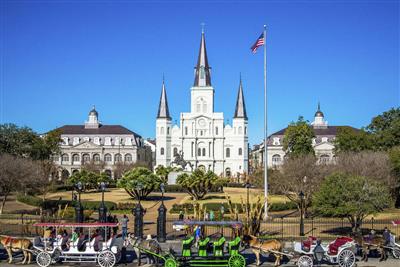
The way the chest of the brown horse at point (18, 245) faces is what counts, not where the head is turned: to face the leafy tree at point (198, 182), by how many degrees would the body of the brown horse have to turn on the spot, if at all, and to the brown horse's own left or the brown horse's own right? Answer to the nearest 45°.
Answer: approximately 135° to the brown horse's own right

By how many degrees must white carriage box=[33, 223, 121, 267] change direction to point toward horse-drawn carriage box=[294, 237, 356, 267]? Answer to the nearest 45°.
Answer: approximately 180°

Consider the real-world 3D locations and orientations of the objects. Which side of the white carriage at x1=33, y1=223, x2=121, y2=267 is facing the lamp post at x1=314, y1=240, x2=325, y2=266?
back

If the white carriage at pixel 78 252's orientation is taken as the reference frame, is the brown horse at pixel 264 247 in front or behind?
behind

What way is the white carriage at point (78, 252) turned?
to the viewer's left

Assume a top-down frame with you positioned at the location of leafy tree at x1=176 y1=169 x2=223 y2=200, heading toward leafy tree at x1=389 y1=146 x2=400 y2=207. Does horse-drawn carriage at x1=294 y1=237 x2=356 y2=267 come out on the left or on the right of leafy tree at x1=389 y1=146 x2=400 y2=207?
right

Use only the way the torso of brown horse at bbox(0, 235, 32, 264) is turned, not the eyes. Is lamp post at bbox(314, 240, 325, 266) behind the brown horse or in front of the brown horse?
behind

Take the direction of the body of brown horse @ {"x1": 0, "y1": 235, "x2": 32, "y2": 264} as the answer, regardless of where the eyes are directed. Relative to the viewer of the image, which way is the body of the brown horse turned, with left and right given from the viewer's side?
facing to the left of the viewer
